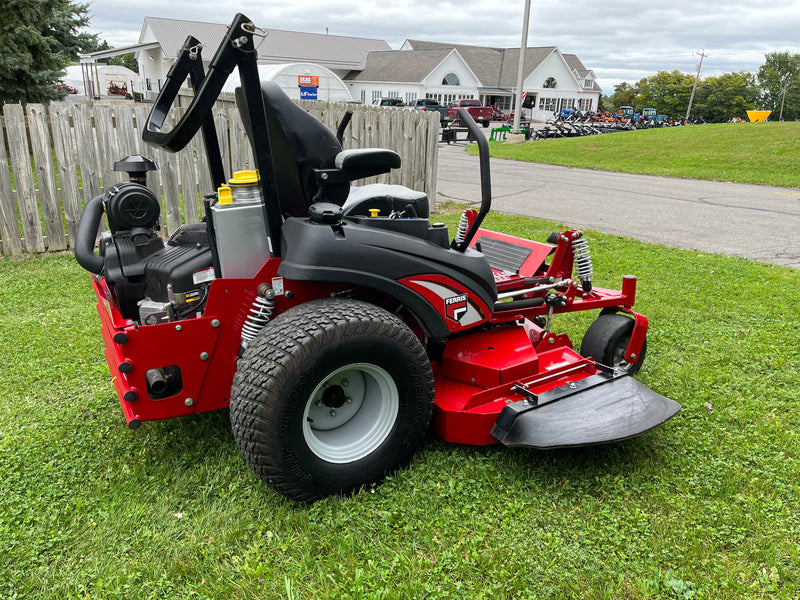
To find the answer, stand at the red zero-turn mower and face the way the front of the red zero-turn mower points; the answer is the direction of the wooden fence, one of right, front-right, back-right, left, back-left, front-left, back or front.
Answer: left

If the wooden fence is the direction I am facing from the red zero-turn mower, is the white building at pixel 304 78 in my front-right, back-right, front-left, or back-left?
front-right

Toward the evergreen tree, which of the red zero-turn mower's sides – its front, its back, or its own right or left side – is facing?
left

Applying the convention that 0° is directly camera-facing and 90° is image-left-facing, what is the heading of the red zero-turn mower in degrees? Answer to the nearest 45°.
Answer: approximately 225°

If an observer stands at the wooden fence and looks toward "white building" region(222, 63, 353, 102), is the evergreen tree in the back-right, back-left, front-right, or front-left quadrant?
front-left

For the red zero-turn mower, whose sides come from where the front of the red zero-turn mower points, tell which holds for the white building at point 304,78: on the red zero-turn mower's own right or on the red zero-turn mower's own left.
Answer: on the red zero-turn mower's own left
